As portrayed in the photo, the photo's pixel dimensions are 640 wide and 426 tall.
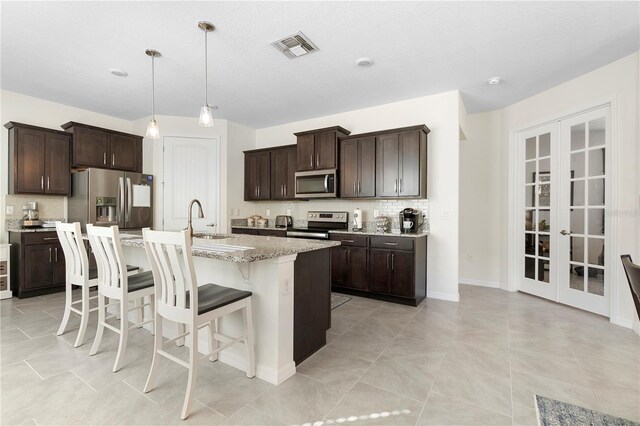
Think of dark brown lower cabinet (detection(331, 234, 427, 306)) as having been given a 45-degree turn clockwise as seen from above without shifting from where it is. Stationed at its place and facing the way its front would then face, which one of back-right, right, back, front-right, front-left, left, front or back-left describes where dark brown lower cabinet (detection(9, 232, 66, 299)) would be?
front

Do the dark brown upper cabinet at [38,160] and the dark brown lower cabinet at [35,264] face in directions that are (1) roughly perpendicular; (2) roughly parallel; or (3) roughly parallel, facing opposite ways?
roughly parallel

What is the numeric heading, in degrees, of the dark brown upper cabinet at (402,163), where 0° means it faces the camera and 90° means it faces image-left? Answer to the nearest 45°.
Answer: approximately 45°

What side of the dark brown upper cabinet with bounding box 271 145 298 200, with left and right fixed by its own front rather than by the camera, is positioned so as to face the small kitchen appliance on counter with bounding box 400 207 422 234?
left

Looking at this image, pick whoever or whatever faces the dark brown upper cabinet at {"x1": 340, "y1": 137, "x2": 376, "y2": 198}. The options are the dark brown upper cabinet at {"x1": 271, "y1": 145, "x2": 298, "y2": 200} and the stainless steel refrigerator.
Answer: the stainless steel refrigerator

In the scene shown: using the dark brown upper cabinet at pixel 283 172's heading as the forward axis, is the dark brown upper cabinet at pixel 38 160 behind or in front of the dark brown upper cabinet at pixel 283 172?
in front

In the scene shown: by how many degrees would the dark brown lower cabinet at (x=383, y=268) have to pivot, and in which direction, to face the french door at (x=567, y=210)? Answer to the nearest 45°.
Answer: approximately 135° to its left

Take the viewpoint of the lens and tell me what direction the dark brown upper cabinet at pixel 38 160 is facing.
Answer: facing the viewer and to the right of the viewer

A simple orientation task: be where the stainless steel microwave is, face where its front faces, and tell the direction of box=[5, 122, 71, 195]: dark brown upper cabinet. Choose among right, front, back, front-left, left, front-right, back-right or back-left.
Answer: front-right

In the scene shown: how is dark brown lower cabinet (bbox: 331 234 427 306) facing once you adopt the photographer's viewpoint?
facing the viewer and to the left of the viewer

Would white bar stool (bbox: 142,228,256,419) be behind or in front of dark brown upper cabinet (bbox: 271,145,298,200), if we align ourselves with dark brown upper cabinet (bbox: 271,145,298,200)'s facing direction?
in front

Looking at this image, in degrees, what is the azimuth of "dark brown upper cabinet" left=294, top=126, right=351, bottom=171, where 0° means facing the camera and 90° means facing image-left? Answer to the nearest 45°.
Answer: approximately 45°

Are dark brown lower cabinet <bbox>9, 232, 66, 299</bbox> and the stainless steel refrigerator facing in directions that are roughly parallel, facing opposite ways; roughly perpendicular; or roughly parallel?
roughly parallel

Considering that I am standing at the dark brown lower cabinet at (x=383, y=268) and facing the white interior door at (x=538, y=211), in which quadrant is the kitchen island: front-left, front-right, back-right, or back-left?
back-right
